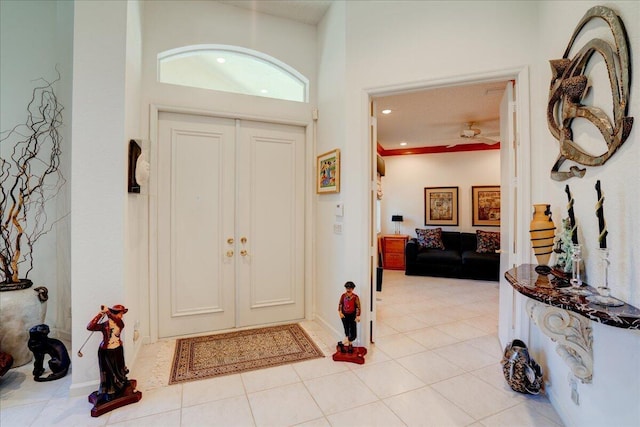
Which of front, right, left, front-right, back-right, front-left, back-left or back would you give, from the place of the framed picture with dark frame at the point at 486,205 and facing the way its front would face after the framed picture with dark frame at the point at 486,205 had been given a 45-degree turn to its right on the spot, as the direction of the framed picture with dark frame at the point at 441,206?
front-right

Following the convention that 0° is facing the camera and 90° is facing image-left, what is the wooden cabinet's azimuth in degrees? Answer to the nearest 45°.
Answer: approximately 0°

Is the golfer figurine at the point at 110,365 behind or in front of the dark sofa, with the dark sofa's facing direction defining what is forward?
in front

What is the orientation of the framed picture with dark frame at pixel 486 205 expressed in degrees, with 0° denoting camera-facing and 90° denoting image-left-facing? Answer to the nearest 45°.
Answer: approximately 0°

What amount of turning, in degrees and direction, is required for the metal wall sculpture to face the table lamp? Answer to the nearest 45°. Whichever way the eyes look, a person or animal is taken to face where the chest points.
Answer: approximately 90° to its right

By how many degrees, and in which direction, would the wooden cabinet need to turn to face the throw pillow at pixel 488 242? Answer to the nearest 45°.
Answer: approximately 90° to its left

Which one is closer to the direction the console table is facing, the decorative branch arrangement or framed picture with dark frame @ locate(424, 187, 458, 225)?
the decorative branch arrangement

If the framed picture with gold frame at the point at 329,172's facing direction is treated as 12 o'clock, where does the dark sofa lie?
The dark sofa is roughly at 6 o'clock from the framed picture with gold frame.

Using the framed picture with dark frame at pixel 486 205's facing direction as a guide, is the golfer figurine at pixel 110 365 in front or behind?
in front

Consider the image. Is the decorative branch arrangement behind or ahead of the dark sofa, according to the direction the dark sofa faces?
ahead

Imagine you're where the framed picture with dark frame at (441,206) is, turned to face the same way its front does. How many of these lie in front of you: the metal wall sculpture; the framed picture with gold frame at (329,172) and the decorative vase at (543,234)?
3
